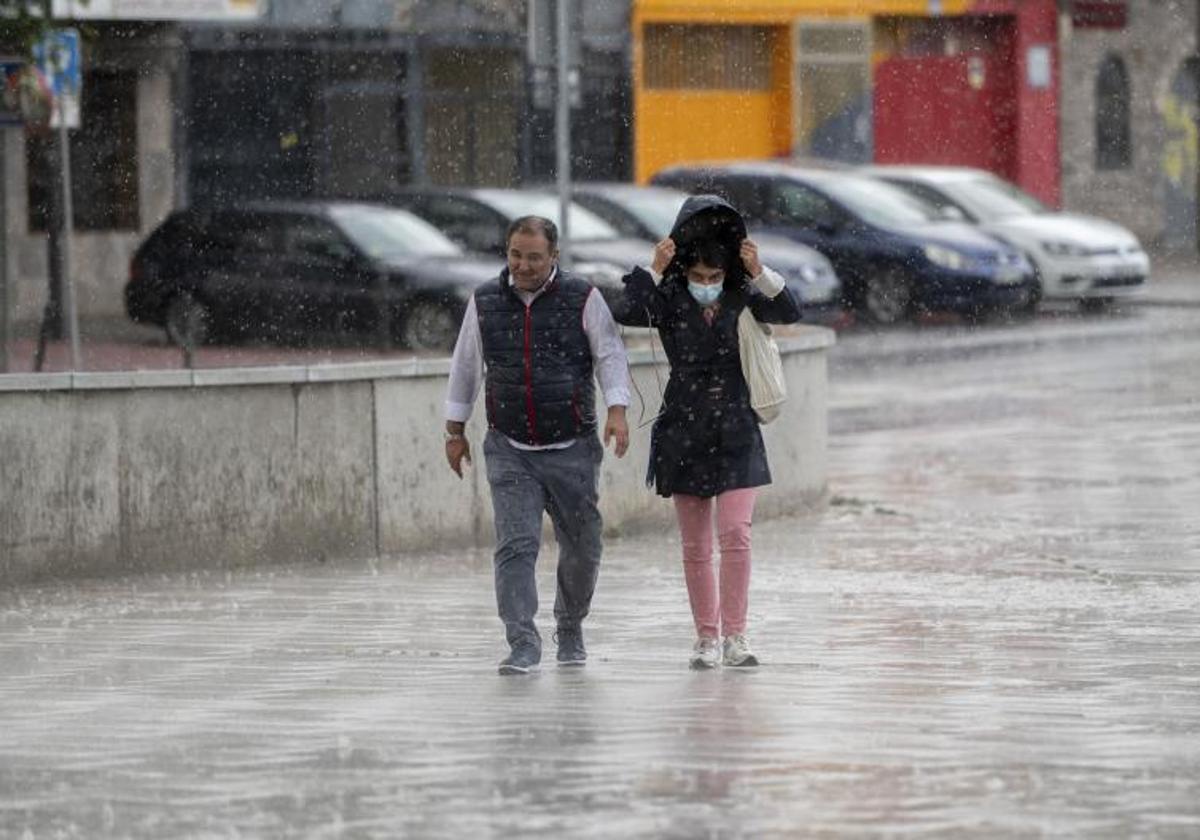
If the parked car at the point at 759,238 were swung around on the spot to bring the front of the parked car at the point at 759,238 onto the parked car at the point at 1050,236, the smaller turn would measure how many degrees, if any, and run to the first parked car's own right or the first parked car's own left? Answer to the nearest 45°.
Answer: approximately 90° to the first parked car's own left

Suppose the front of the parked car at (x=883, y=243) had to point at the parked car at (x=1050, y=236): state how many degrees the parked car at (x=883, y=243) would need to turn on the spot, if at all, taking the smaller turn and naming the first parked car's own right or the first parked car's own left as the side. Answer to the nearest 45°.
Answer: approximately 90° to the first parked car's own left

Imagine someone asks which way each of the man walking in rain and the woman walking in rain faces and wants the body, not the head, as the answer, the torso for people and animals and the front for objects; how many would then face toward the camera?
2

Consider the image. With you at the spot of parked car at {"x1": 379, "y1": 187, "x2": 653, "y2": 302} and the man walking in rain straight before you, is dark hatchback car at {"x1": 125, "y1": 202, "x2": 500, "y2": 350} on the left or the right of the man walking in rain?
right

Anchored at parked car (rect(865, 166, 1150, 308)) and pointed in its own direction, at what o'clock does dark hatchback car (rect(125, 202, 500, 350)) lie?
The dark hatchback car is roughly at 3 o'clock from the parked car.

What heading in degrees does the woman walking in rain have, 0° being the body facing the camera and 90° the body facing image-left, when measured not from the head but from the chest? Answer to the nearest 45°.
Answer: approximately 0°

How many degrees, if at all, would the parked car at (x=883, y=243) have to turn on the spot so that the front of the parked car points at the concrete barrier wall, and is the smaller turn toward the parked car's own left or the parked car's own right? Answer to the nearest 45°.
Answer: approximately 45° to the parked car's own right

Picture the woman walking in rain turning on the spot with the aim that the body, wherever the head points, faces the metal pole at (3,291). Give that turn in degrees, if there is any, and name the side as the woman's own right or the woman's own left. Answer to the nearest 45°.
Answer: approximately 135° to the woman's own right

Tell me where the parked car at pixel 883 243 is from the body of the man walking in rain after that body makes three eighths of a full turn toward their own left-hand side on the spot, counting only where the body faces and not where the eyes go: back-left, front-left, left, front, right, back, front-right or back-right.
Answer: front-left
